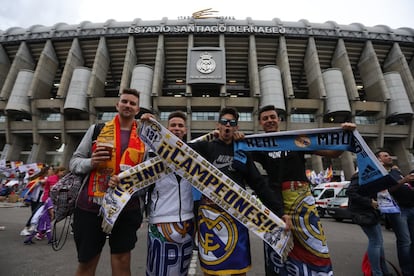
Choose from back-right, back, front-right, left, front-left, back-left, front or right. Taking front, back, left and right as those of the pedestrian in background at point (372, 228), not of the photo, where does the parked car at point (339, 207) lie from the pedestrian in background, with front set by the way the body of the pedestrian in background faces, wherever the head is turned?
left

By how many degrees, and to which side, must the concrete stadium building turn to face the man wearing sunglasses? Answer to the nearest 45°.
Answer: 0° — it already faces them

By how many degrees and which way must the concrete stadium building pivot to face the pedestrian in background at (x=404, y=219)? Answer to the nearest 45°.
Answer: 0° — it already faces them

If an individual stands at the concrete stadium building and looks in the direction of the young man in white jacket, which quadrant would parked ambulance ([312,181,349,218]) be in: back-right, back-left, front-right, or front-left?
front-left

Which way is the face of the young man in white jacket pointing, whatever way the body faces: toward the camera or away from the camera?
toward the camera

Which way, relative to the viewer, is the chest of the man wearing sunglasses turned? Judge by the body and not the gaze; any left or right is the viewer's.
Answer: facing the viewer

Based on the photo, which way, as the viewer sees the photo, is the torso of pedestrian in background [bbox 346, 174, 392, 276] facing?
to the viewer's right

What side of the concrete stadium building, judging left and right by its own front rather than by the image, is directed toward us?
front

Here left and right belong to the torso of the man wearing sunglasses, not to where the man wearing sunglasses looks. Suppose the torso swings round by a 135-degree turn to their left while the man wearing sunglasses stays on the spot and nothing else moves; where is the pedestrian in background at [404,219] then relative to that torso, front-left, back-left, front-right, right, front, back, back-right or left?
front

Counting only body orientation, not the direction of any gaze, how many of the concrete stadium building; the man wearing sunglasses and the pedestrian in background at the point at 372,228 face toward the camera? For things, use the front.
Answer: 2

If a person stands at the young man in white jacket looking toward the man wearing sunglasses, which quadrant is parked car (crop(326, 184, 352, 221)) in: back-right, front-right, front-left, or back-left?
front-left

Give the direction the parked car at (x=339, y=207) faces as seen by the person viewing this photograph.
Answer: facing the viewer and to the left of the viewer

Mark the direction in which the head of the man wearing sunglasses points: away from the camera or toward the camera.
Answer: toward the camera

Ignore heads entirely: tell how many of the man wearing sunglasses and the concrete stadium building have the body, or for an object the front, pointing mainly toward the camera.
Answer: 2

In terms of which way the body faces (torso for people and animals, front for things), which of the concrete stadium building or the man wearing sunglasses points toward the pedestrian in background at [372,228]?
the concrete stadium building
